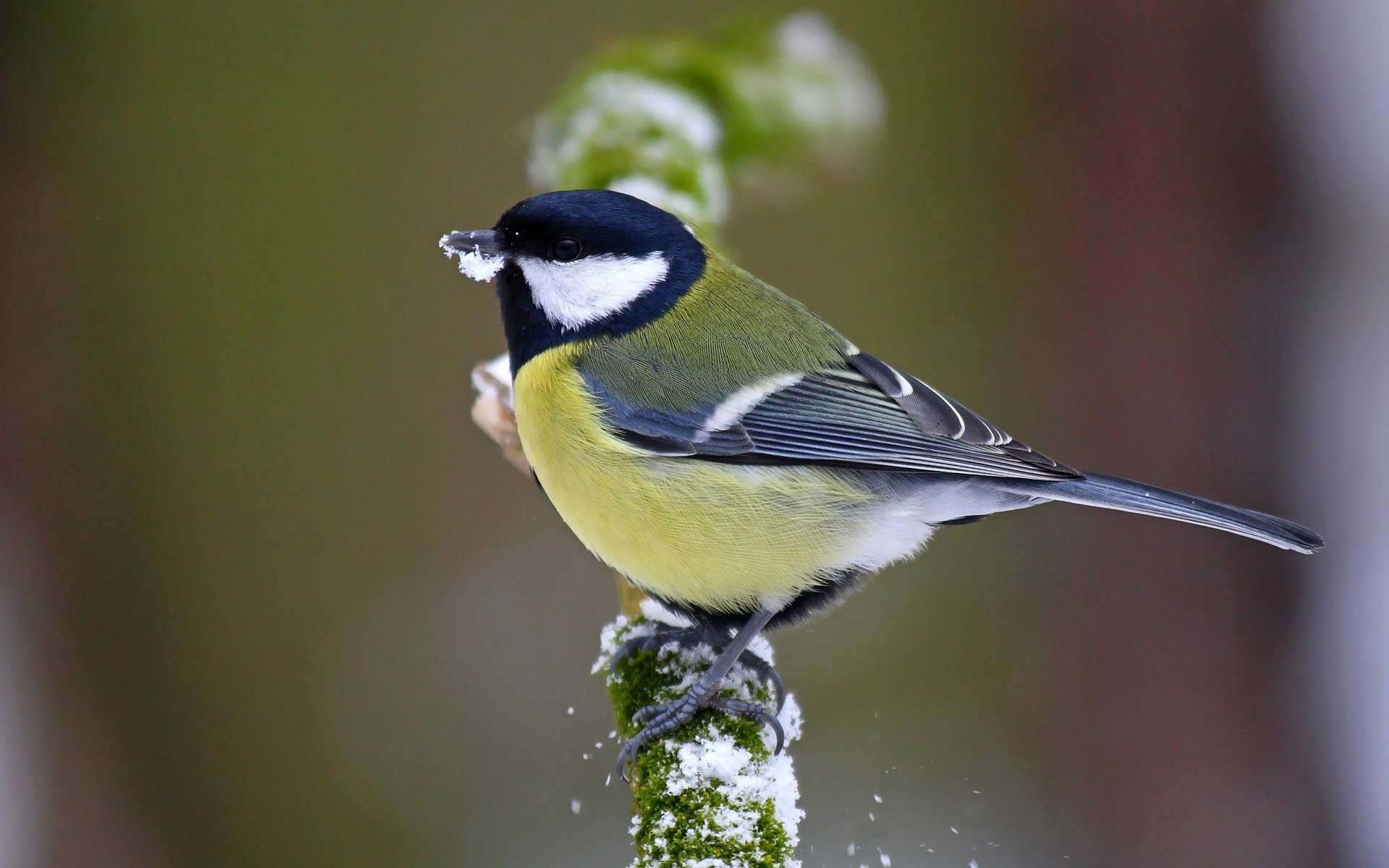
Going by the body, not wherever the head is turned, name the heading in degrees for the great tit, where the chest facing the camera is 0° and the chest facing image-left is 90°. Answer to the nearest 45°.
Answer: approximately 90°
